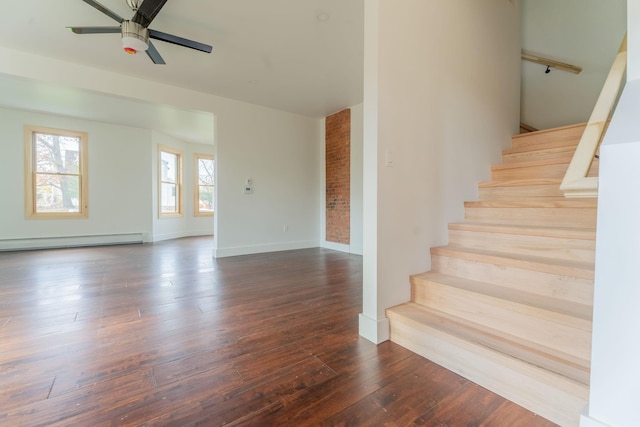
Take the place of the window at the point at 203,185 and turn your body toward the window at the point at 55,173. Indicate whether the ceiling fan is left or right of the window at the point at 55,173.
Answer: left

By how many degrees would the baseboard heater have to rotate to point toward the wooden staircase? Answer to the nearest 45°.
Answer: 0° — it already faces it

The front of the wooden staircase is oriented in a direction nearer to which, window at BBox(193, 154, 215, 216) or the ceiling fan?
the ceiling fan

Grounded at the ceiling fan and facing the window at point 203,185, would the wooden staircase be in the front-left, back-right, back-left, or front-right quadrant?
back-right

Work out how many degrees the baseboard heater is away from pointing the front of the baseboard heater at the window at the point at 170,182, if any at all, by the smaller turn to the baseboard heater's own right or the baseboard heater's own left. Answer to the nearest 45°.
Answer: approximately 90° to the baseboard heater's own left

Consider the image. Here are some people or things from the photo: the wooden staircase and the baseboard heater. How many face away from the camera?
0

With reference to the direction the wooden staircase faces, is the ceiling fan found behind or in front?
in front

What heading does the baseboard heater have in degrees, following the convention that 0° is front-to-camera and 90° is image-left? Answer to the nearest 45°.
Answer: approximately 0°

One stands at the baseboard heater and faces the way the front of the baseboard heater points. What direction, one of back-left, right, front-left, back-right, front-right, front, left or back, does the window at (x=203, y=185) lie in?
left

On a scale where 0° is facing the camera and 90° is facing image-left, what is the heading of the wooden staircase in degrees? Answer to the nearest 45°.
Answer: approximately 45°

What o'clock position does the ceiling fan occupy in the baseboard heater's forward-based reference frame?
The ceiling fan is roughly at 12 o'clock from the baseboard heater.
